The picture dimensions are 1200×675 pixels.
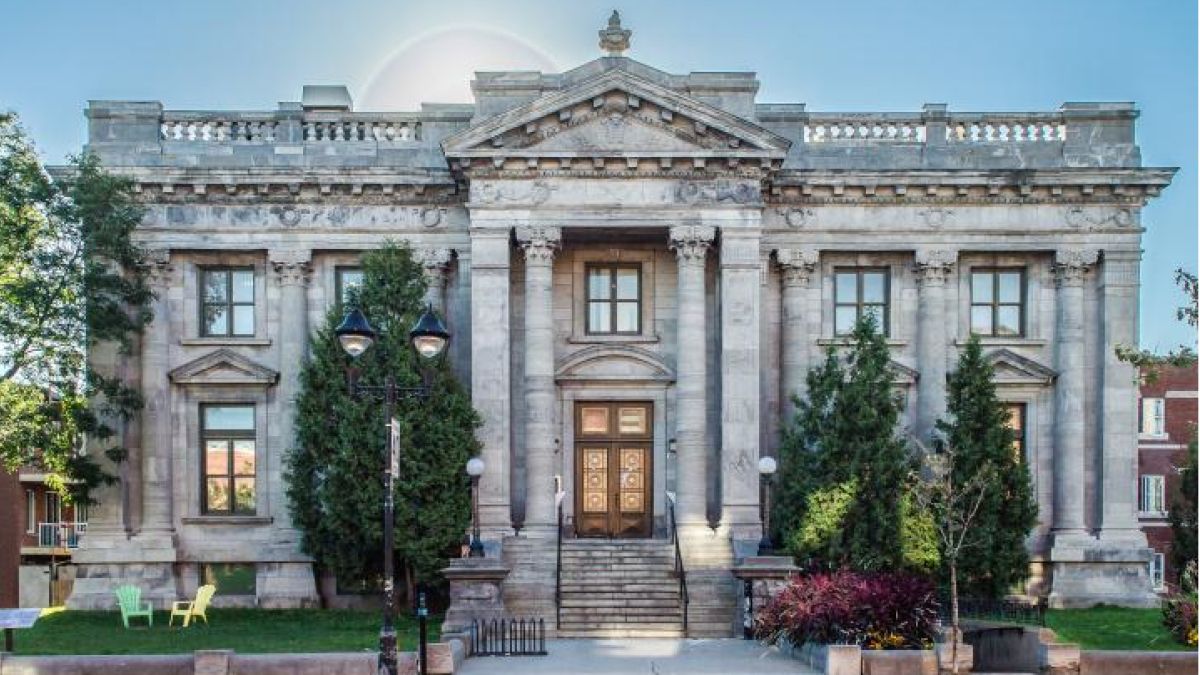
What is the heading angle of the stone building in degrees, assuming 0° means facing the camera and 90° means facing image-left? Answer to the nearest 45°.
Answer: approximately 0°

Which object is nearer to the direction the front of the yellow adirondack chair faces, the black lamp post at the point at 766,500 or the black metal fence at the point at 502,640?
the black metal fence

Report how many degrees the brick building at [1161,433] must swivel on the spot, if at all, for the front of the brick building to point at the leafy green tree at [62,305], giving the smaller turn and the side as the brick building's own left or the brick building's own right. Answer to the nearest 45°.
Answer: approximately 45° to the brick building's own right

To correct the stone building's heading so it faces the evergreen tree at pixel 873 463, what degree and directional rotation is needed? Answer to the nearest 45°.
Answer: approximately 45° to its left

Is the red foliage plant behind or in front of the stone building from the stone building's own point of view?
in front

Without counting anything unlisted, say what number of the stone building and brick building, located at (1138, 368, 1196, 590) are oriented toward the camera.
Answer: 2

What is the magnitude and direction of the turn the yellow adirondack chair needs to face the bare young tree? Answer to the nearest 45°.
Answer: approximately 90° to its left
